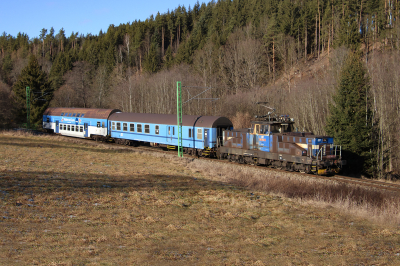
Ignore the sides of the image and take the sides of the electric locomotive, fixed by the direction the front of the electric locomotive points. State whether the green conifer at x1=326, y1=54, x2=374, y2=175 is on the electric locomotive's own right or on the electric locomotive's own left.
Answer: on the electric locomotive's own left

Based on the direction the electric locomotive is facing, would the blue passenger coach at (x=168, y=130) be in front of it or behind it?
behind

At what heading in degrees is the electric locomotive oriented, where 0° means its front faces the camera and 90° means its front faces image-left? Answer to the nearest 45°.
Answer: approximately 315°

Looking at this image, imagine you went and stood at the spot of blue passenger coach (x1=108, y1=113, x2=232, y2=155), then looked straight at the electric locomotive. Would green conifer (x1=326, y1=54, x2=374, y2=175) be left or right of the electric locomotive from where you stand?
left

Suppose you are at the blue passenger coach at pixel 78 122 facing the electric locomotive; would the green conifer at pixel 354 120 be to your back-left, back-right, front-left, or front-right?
front-left

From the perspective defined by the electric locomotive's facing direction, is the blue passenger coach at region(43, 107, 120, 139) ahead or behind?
behind
